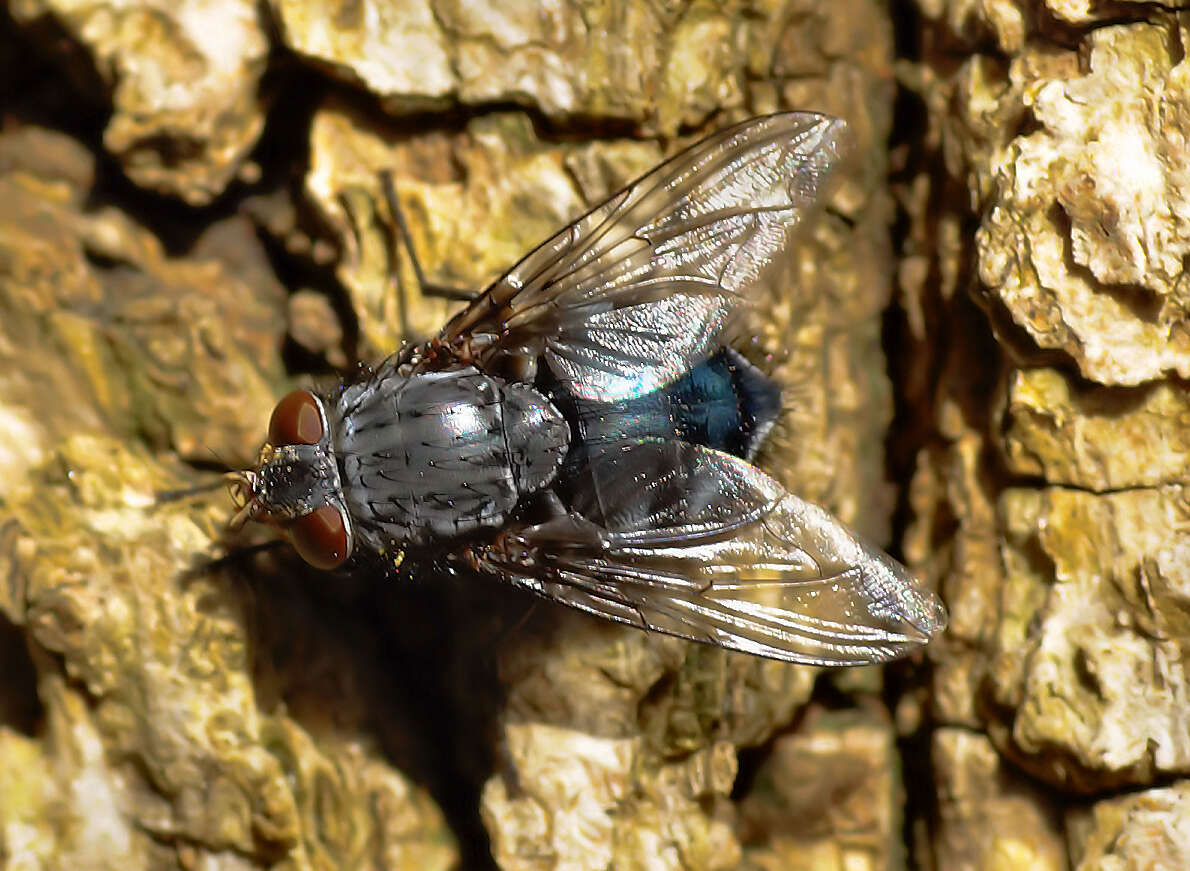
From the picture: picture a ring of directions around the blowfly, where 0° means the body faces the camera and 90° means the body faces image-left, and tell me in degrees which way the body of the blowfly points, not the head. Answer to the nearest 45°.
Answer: approximately 90°
